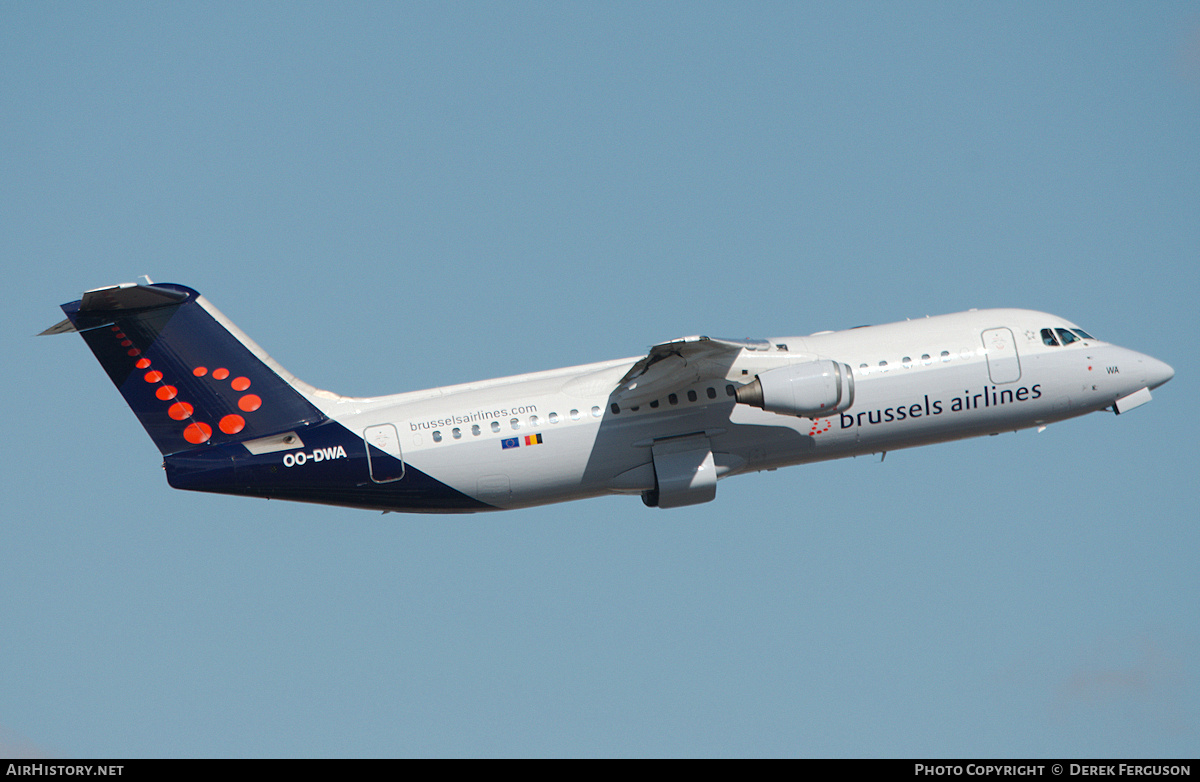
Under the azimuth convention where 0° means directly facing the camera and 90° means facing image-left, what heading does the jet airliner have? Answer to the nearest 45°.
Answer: approximately 270°
